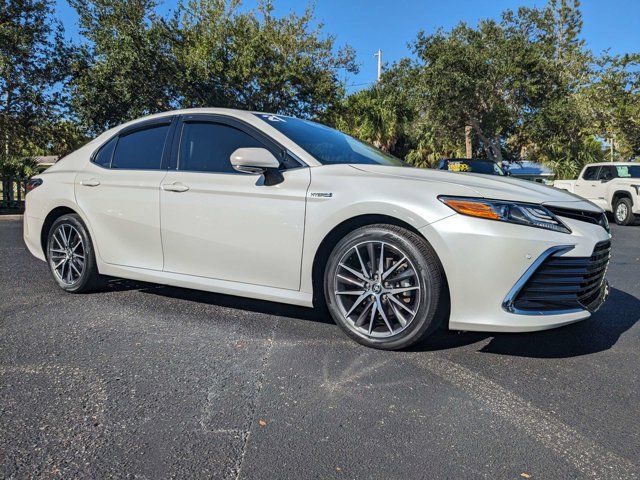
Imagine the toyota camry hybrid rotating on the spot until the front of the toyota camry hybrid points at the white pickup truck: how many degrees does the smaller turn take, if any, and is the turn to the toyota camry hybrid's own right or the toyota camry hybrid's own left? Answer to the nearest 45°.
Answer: approximately 90° to the toyota camry hybrid's own left

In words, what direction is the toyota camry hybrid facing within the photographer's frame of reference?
facing the viewer and to the right of the viewer

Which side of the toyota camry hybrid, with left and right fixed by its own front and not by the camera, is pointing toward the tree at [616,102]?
left

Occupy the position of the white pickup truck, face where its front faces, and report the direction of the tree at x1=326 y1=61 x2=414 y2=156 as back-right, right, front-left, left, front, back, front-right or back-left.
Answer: back

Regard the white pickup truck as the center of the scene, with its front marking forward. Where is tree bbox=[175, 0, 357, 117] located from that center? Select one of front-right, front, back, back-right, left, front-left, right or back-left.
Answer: back-right

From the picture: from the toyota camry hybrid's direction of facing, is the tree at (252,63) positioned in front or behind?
behind

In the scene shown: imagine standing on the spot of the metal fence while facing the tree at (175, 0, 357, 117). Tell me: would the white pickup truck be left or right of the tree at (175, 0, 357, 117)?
right

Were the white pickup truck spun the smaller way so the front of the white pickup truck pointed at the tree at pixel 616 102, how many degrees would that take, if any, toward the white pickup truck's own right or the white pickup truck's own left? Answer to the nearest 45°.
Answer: approximately 135° to the white pickup truck's own left

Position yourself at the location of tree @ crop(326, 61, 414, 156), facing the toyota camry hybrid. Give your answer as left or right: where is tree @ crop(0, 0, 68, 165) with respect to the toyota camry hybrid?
right

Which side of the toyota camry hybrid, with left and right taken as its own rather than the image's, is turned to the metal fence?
back

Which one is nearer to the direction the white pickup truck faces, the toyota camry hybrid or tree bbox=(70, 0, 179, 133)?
the toyota camry hybrid

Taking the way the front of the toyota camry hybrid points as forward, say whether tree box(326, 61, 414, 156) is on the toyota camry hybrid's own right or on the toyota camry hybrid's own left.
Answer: on the toyota camry hybrid's own left

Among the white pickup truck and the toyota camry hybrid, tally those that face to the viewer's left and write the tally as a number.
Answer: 0

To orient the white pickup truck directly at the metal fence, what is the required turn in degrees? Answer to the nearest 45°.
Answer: approximately 135° to its right
